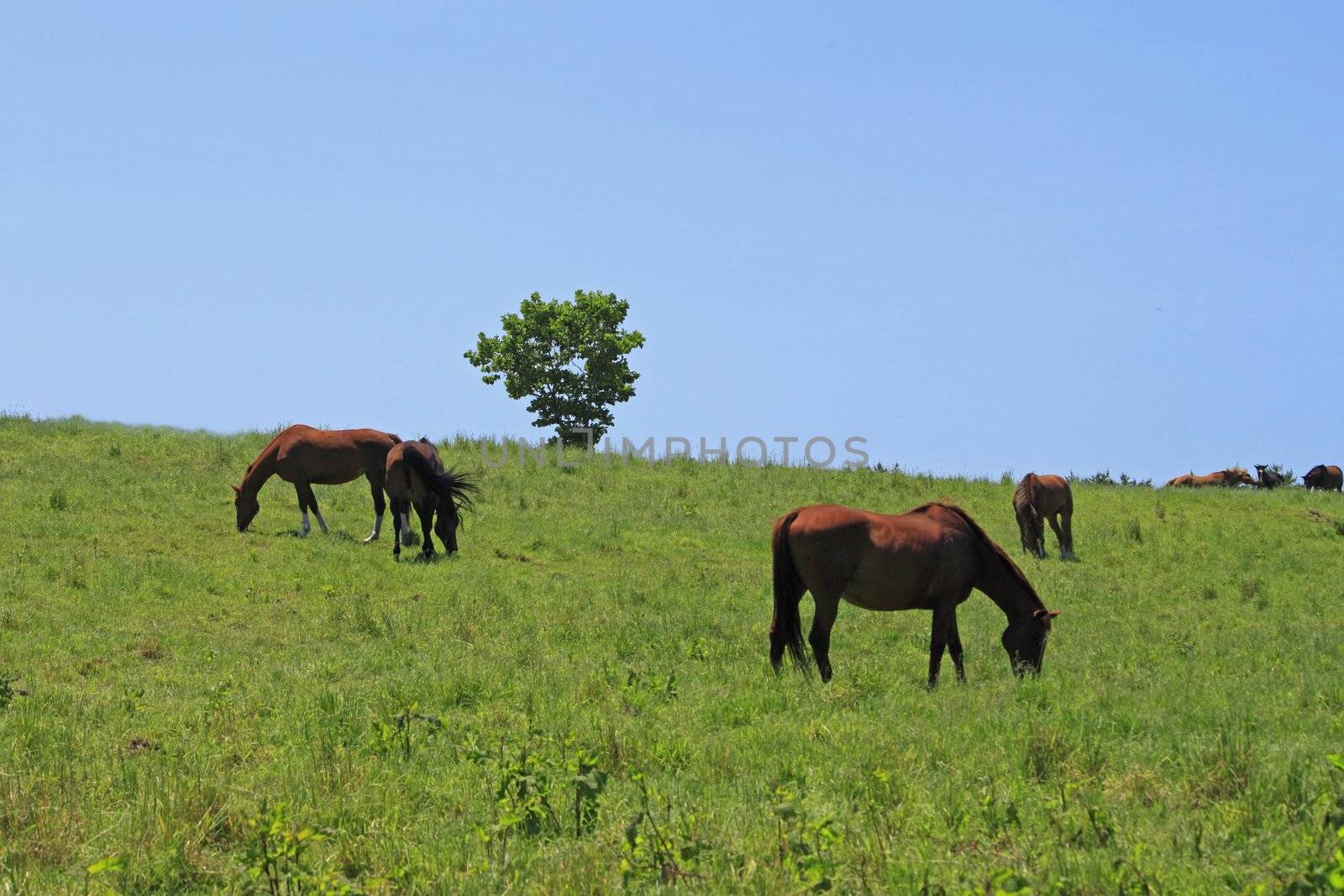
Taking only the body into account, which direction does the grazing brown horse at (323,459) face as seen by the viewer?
to the viewer's left

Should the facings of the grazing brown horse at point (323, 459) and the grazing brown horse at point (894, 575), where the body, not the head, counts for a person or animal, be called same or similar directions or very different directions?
very different directions

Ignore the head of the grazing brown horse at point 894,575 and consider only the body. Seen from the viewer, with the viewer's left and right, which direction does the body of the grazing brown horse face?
facing to the right of the viewer

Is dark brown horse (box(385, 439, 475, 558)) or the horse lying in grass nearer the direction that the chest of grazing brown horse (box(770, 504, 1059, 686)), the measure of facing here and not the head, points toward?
the horse lying in grass

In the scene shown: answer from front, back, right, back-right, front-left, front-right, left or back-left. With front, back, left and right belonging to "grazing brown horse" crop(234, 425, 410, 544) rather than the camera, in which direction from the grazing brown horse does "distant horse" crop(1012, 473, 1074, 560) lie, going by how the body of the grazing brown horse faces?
back

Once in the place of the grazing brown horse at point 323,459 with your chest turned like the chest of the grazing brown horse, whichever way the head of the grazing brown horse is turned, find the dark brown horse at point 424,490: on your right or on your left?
on your left
